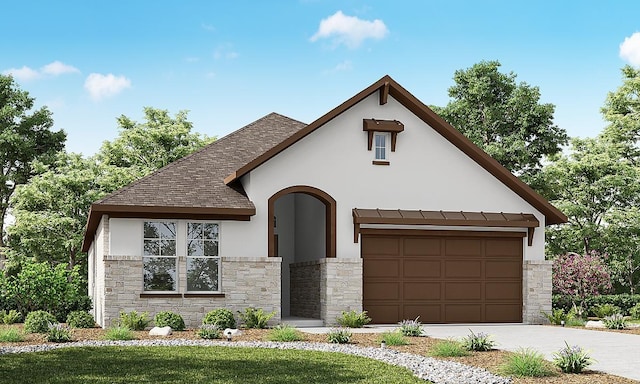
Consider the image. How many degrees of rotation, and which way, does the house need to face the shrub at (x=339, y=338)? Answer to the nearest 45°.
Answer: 0° — it already faces it

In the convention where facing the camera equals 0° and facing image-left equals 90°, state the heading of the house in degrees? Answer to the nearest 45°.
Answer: approximately 0°

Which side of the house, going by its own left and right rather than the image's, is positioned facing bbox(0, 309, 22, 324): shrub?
right

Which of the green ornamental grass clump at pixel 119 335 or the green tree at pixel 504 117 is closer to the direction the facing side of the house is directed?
the green ornamental grass clump

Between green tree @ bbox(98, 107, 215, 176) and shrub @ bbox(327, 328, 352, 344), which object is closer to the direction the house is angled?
the shrub

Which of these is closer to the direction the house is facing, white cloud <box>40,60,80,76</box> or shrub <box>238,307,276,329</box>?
the shrub

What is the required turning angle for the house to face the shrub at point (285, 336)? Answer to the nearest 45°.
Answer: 0° — it already faces it

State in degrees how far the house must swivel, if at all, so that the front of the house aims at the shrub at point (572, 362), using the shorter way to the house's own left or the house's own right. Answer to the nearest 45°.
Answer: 0° — it already faces it
